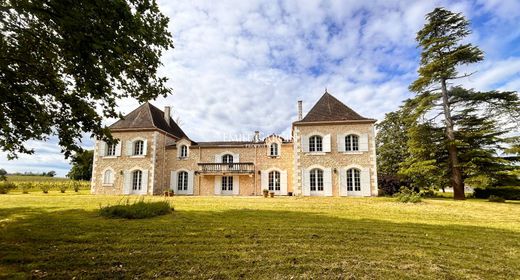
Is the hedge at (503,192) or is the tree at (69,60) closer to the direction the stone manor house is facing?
the tree

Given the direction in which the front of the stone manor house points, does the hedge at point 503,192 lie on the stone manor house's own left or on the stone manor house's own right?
on the stone manor house's own left

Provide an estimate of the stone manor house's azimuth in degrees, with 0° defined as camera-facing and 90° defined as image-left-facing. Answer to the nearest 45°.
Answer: approximately 0°

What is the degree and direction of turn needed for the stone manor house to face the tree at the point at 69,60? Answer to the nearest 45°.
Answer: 0° — it already faces it

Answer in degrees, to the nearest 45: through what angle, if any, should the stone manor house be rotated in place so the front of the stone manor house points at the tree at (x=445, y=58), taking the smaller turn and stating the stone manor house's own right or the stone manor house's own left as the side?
approximately 45° to the stone manor house's own left
